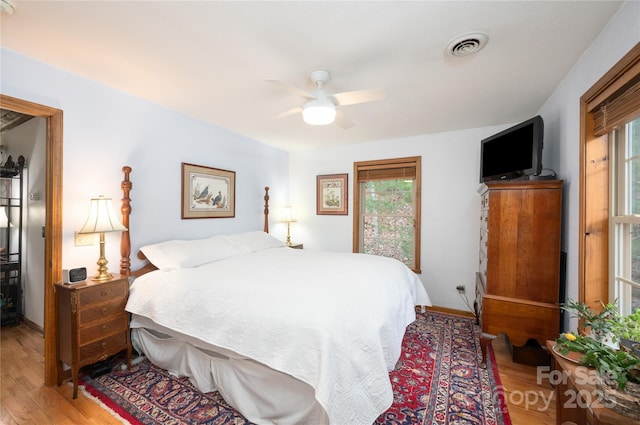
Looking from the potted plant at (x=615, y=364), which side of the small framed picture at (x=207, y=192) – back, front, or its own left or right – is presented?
front

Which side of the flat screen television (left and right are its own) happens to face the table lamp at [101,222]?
front

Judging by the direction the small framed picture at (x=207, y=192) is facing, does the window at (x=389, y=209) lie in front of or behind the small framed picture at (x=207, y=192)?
in front

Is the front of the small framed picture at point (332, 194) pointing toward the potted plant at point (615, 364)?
no

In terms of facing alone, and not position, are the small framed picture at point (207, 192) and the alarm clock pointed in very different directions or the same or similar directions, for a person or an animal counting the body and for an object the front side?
same or similar directions

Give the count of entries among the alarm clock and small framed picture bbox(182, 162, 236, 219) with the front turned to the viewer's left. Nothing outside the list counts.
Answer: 0

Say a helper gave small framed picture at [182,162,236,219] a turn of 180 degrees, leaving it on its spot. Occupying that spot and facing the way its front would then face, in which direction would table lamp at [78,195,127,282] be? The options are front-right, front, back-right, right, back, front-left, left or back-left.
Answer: left

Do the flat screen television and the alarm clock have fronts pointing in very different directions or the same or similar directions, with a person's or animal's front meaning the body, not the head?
very different directions

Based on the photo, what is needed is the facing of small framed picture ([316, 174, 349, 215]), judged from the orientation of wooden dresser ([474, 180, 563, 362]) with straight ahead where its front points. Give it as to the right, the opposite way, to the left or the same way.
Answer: to the left

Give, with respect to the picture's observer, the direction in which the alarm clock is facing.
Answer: facing the viewer and to the right of the viewer

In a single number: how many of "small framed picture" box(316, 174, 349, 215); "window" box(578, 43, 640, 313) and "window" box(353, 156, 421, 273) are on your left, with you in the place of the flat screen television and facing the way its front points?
1

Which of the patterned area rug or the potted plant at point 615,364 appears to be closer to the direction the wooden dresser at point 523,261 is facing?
the patterned area rug

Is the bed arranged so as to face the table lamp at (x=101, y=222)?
no

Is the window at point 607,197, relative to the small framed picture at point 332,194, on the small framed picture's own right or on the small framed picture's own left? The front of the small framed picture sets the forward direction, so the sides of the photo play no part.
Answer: on the small framed picture's own left

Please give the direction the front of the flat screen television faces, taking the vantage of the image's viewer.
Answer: facing the viewer and to the left of the viewer

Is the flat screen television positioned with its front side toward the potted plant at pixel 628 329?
no

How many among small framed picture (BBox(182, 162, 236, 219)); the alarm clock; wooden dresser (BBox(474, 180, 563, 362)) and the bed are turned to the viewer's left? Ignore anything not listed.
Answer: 1

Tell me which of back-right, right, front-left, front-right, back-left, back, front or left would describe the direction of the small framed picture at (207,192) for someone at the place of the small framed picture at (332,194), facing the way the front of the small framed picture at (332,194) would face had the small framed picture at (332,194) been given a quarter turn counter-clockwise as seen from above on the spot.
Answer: right

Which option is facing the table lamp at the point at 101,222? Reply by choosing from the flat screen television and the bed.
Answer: the flat screen television
